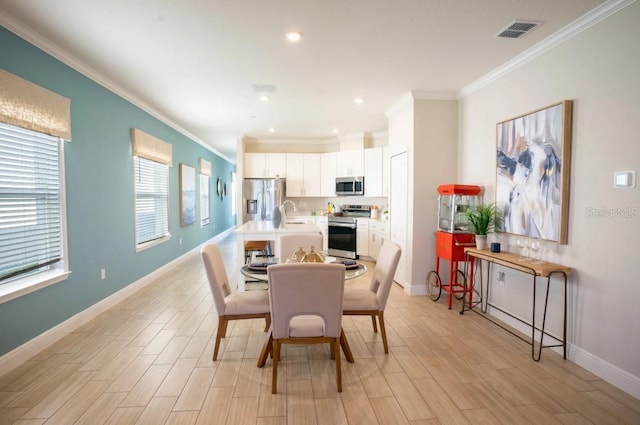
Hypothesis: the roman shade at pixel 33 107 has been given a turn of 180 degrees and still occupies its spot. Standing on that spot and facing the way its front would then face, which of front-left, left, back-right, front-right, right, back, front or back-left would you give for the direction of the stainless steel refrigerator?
right

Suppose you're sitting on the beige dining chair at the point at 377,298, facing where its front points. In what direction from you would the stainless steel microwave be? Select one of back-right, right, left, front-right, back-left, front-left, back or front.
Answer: right

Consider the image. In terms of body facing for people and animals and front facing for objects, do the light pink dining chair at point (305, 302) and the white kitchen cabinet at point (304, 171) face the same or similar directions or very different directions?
very different directions

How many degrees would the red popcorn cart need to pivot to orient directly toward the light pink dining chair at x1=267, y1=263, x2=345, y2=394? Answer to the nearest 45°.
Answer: approximately 45° to its left

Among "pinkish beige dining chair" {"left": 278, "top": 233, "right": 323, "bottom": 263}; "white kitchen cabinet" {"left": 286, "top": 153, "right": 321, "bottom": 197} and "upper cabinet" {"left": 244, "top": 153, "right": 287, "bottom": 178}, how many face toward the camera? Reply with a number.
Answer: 3

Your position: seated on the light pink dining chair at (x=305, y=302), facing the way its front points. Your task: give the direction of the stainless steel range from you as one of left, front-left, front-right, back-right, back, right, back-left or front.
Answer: front

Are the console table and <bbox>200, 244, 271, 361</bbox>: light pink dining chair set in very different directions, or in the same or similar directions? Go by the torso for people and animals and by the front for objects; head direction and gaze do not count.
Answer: very different directions

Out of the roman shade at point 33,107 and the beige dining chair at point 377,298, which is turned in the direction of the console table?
the roman shade

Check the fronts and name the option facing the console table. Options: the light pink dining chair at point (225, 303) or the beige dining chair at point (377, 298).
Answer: the light pink dining chair at point (225, 303)

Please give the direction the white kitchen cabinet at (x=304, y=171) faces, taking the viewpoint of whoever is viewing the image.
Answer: facing the viewer

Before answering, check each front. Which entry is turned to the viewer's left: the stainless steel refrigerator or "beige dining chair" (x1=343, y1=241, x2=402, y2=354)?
the beige dining chair

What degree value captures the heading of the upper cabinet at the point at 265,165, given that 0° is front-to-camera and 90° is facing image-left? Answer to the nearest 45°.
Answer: approximately 0°

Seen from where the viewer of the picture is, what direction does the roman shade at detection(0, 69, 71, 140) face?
facing the viewer and to the right of the viewer

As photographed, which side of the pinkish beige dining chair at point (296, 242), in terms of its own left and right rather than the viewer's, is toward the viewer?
front

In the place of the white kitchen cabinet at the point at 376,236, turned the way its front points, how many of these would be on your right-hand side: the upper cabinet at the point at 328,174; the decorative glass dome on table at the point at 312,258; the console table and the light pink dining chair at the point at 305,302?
1

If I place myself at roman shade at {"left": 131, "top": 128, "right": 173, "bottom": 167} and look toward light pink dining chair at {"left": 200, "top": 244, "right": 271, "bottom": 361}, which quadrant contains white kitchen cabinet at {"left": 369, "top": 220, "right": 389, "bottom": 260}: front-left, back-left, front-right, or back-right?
front-left

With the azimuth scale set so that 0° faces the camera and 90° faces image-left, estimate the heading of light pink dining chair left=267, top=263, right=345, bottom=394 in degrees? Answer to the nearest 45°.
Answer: approximately 180°

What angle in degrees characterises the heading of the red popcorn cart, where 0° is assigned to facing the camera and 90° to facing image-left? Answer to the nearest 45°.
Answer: approximately 45°

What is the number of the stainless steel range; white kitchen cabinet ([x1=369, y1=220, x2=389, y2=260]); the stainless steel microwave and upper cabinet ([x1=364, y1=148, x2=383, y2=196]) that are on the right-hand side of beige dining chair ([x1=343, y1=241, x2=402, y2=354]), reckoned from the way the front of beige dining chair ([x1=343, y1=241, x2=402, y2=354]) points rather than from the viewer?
4

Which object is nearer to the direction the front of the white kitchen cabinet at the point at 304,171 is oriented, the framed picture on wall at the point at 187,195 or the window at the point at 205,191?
the framed picture on wall

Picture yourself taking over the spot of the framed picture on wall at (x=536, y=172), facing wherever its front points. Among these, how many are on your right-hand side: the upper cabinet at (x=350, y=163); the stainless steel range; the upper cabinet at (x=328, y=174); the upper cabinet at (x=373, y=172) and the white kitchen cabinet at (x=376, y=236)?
5

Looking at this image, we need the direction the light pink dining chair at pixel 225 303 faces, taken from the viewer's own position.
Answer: facing to the right of the viewer

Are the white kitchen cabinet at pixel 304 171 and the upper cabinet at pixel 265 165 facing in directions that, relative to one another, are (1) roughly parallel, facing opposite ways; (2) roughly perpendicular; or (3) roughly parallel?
roughly parallel

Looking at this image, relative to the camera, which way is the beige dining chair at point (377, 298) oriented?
to the viewer's left

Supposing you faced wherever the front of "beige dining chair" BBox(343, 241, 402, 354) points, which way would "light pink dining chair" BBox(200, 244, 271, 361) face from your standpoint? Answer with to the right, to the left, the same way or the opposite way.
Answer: the opposite way
